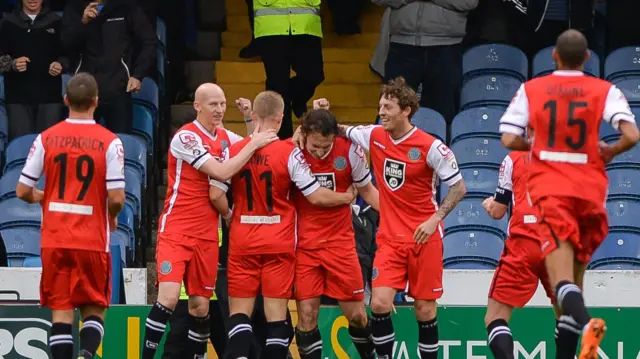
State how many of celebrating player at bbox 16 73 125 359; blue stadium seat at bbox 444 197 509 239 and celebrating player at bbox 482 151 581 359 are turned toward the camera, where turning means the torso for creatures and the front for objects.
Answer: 1

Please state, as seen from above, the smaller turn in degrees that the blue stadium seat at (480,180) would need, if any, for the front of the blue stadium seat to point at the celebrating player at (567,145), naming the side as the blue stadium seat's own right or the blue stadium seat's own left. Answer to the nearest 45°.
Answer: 0° — it already faces them

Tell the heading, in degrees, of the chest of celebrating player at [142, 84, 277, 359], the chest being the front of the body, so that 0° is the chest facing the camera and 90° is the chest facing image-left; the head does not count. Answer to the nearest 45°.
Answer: approximately 315°

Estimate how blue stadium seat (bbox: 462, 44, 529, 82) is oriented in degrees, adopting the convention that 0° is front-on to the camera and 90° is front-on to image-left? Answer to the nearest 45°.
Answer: approximately 0°

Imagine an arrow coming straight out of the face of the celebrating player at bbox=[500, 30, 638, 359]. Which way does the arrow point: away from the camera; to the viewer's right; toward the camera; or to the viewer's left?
away from the camera

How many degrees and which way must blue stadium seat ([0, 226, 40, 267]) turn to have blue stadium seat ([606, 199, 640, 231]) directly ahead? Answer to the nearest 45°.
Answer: approximately 90° to its left

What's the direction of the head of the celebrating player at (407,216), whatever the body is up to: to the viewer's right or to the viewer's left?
to the viewer's left

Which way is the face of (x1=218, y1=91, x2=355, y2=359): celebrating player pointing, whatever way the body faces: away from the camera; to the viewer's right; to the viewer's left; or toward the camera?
away from the camera
